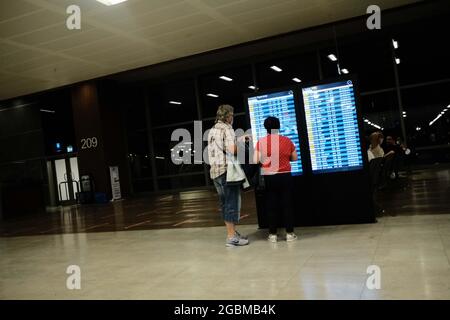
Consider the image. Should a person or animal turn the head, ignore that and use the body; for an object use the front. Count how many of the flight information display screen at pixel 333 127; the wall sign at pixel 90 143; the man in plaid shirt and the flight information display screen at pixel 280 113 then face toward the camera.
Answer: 3

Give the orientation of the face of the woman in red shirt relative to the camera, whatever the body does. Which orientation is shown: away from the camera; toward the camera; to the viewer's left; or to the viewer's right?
away from the camera

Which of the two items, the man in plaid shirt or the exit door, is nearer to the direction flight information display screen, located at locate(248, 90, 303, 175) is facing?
the man in plaid shirt

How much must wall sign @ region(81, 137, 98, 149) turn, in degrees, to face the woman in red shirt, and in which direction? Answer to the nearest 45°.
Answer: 0° — it already faces them

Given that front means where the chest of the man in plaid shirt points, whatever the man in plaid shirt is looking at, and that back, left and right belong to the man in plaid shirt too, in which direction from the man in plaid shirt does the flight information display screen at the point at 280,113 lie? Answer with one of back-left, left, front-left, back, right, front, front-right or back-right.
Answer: front-left

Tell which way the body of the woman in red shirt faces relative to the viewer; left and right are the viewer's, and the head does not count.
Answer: facing away from the viewer
